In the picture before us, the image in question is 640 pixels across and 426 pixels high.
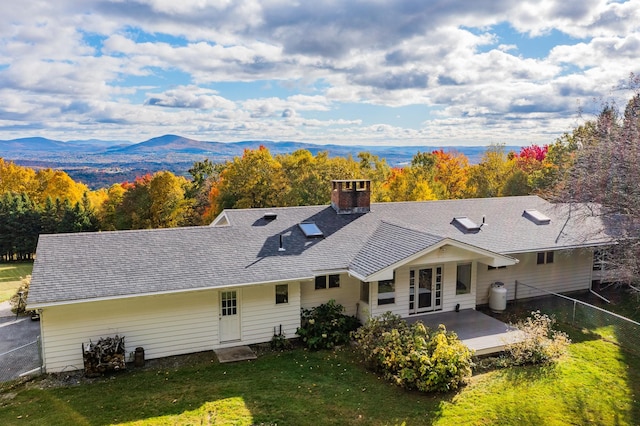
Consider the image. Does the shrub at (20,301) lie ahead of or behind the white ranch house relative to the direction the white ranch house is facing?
behind

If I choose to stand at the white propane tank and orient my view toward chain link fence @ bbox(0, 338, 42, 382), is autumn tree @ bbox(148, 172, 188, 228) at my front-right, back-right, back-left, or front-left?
front-right

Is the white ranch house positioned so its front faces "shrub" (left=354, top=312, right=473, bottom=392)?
yes

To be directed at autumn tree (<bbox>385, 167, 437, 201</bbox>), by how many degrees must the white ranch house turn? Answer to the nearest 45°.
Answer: approximately 135° to its left

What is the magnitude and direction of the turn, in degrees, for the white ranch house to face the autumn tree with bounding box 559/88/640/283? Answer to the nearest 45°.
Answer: approximately 45° to its left

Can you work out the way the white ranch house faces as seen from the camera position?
facing the viewer and to the right of the viewer

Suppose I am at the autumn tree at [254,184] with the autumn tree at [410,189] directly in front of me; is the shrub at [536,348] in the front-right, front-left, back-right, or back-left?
front-right

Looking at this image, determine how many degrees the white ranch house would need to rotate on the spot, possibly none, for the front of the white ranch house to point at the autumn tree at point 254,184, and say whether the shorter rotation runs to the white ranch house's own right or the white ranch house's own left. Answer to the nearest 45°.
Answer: approximately 135° to the white ranch house's own left

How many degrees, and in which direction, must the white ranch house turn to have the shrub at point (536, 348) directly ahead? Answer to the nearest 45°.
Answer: approximately 45° to its left

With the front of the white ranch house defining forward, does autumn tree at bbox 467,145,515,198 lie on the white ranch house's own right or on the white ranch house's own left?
on the white ranch house's own left
